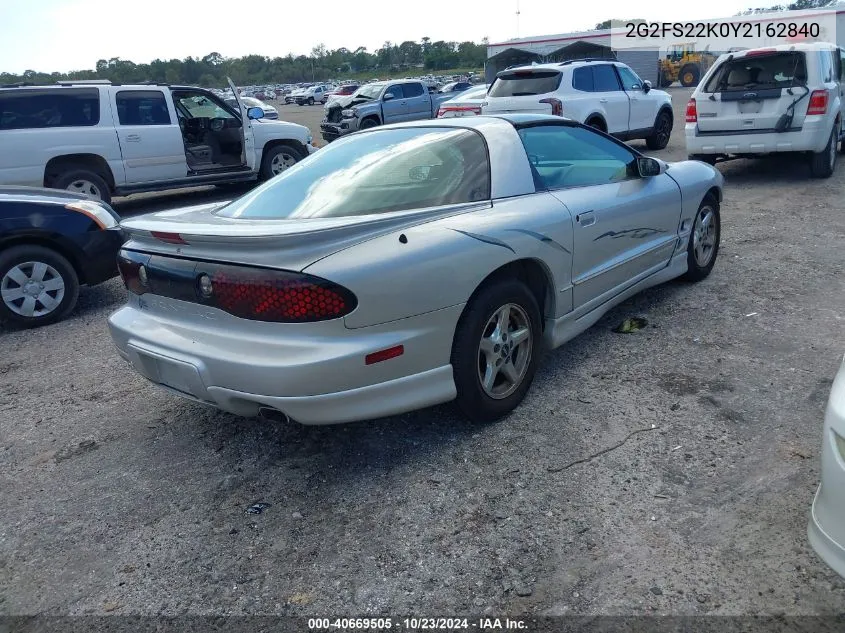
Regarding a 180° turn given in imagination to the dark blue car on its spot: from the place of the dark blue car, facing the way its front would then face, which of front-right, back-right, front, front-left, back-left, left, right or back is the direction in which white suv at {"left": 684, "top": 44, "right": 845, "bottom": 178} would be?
back

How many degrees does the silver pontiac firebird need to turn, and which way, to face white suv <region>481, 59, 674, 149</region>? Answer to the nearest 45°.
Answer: approximately 45° to its left

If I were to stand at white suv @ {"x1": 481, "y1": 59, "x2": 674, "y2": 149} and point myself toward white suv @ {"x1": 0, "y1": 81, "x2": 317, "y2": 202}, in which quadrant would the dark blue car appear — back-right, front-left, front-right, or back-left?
front-left

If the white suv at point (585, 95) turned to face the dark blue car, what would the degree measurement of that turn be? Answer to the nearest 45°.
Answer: approximately 180°

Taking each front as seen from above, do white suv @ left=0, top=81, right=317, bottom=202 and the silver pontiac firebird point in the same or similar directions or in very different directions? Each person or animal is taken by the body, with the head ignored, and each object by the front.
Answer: same or similar directions

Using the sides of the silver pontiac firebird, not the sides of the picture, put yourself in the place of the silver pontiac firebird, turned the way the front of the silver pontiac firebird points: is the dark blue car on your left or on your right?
on your left

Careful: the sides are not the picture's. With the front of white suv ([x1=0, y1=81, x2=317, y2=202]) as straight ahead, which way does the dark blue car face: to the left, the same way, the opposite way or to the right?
the same way

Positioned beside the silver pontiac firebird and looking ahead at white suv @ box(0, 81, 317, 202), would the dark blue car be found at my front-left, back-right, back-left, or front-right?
front-left

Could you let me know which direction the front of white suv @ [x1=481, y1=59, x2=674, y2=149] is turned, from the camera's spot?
facing away from the viewer and to the right of the viewer

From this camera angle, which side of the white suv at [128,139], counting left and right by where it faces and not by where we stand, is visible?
right

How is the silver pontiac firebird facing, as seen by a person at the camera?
facing away from the viewer and to the right of the viewer

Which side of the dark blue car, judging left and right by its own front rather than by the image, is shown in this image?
right

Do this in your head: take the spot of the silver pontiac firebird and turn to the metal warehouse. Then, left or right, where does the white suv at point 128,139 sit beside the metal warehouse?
left

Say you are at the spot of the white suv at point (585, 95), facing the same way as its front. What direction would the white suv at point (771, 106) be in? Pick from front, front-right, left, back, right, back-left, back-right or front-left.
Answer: right
